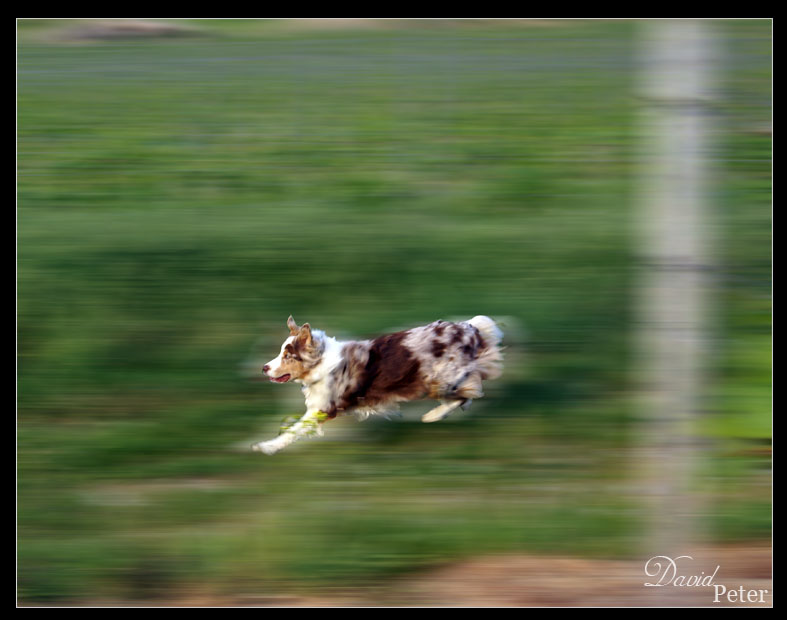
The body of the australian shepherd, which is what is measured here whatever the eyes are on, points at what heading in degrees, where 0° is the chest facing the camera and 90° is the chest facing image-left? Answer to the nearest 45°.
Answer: approximately 90°
